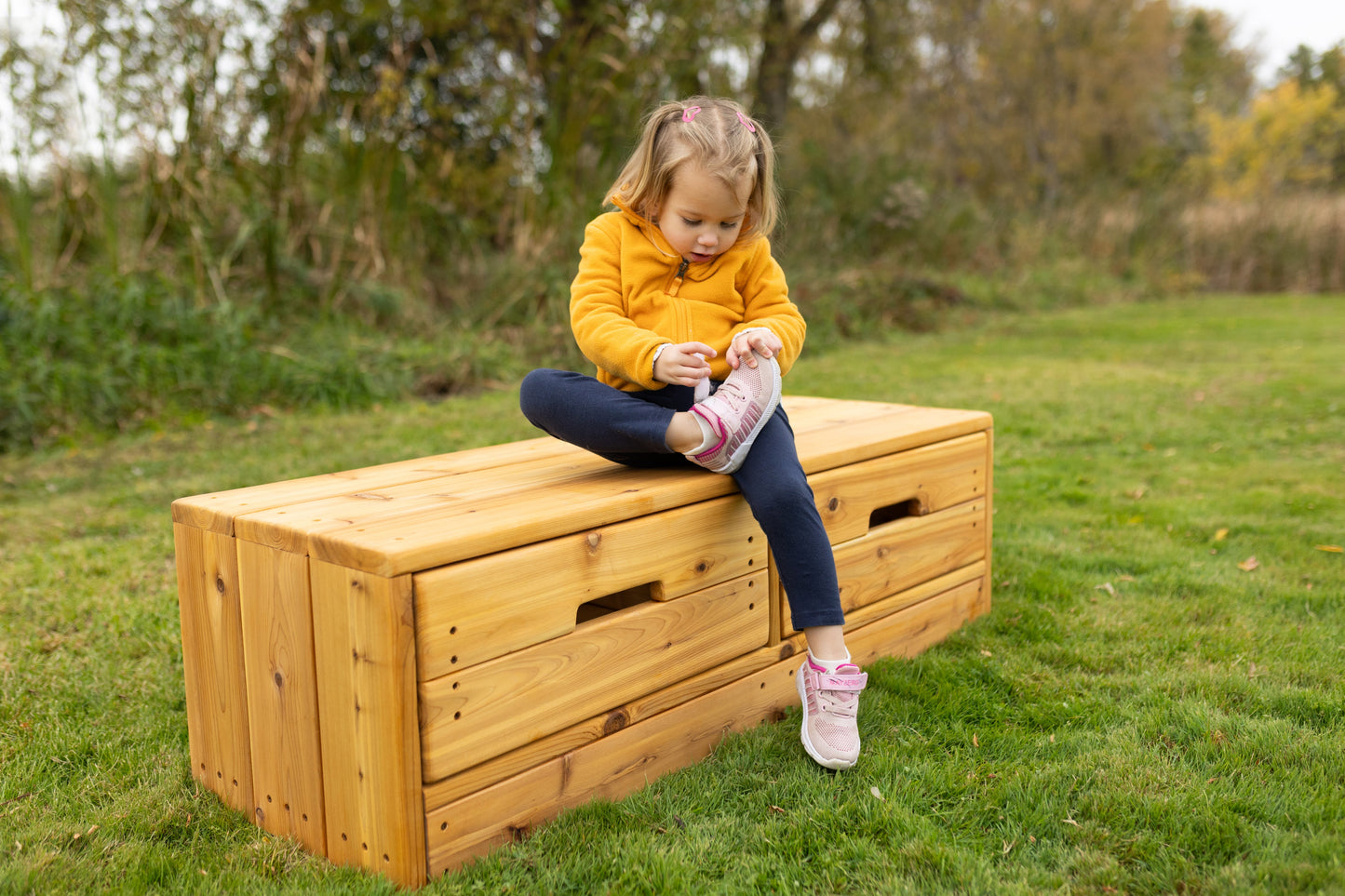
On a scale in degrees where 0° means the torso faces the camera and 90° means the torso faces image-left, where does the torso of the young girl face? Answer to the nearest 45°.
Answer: approximately 0°

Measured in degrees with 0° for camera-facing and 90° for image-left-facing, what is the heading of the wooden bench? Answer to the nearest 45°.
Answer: approximately 315°
